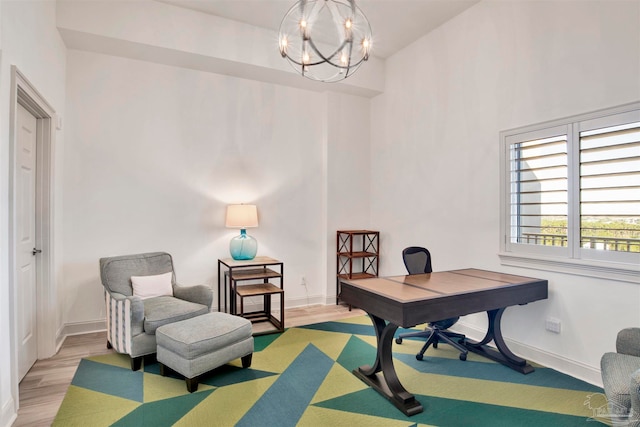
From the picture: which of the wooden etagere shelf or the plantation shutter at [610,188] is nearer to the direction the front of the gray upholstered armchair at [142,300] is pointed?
the plantation shutter

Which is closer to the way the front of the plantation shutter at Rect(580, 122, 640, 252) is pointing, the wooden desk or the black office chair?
the wooden desk

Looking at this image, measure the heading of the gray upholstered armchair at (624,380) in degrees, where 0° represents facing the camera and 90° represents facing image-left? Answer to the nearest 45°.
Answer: approximately 45°

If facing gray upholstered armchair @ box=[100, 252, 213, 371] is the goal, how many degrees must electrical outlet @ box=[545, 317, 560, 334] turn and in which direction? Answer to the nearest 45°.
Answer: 0° — it already faces it

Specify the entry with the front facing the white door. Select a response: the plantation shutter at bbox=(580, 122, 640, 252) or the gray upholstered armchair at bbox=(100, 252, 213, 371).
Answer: the plantation shutter
